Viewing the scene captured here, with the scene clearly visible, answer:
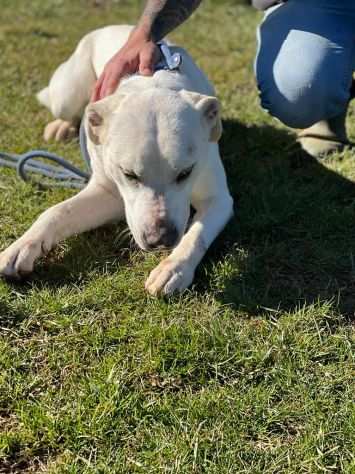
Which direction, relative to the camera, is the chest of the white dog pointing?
toward the camera
